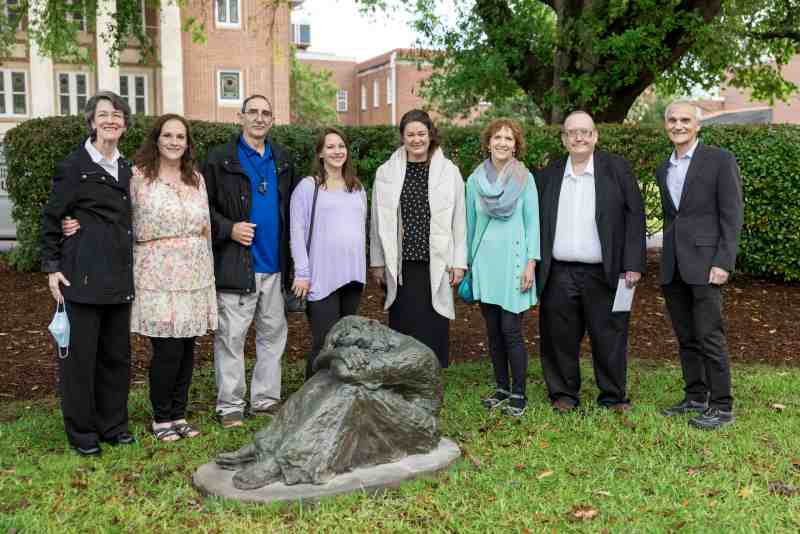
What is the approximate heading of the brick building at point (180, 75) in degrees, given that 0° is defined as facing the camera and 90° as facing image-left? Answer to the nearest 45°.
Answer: approximately 0°

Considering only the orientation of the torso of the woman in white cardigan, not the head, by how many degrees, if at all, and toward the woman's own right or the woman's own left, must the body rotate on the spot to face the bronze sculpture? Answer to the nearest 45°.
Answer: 0° — they already face it

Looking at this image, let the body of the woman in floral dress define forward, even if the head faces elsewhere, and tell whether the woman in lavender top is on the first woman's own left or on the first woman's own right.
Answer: on the first woman's own left

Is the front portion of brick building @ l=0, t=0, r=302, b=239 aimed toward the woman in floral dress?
yes

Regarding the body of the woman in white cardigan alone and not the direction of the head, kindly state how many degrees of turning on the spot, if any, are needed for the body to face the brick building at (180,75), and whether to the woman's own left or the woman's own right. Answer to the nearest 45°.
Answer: approximately 180°

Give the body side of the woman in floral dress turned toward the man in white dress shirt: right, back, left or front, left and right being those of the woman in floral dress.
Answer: left

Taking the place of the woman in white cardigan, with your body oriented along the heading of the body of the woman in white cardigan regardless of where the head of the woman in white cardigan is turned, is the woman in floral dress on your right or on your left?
on your right
